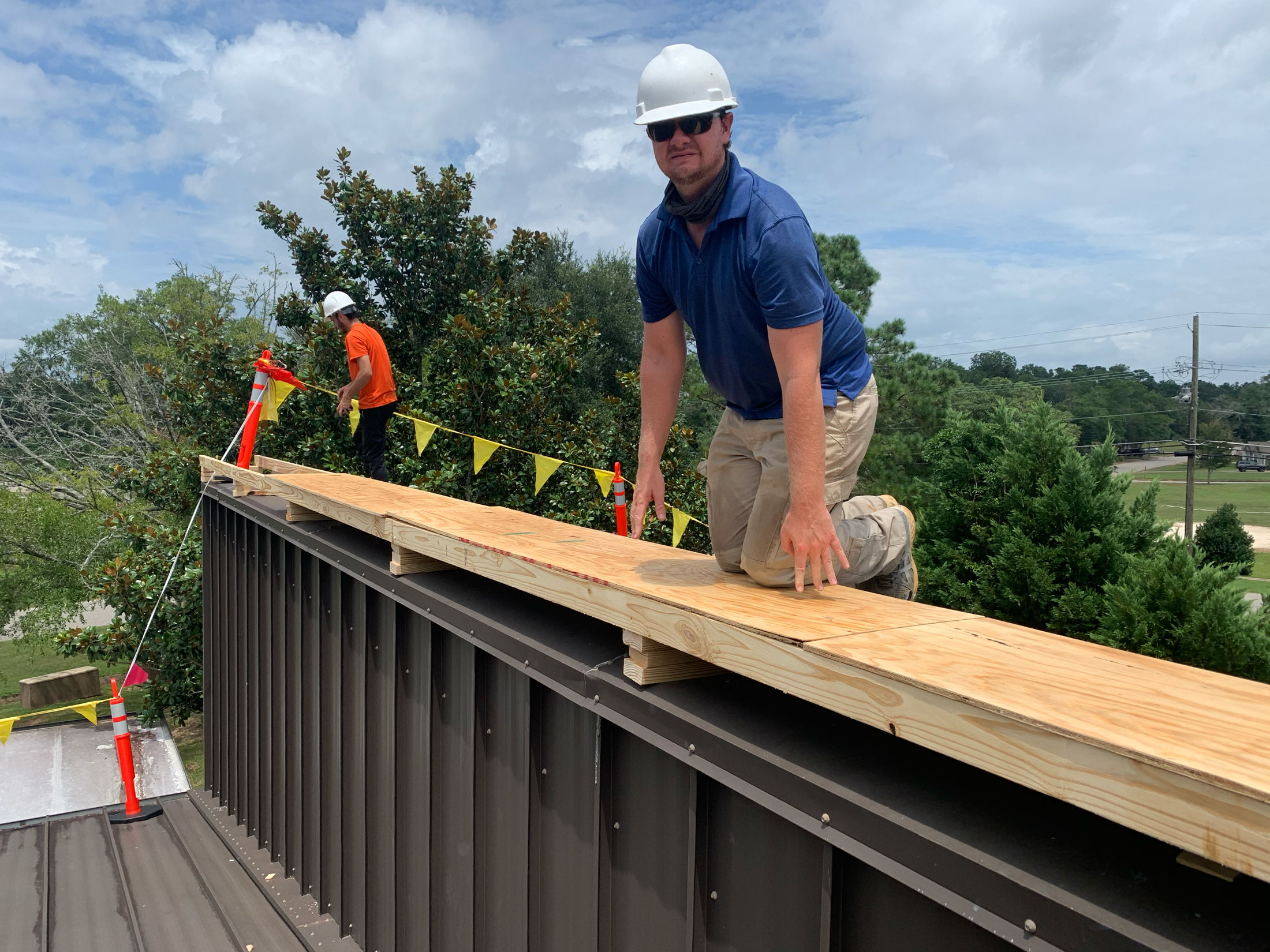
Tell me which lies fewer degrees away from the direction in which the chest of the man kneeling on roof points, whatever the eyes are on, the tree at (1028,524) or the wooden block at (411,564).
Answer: the wooden block

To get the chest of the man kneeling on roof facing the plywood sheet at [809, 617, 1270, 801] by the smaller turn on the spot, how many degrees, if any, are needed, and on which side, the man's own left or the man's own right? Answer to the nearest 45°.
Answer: approximately 90° to the man's own left

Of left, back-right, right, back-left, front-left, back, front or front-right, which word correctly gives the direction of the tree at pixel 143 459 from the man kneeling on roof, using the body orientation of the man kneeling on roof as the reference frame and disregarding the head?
right

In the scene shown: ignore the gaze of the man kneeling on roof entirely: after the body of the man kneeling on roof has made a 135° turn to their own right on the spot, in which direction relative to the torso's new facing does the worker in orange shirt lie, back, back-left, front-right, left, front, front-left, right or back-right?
front-left

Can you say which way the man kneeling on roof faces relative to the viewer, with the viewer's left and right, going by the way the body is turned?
facing the viewer and to the left of the viewer

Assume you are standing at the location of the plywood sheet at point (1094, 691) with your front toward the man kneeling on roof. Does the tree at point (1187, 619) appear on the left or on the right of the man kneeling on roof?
right

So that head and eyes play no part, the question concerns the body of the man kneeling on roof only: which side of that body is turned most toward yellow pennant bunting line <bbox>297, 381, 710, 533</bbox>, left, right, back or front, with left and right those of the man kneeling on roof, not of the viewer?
right

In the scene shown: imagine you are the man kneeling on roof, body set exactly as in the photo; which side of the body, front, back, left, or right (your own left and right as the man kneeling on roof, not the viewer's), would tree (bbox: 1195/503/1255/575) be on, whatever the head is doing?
back
